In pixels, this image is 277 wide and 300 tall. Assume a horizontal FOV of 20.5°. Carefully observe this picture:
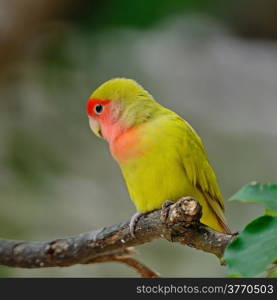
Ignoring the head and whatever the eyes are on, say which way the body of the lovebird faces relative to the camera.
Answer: to the viewer's left
